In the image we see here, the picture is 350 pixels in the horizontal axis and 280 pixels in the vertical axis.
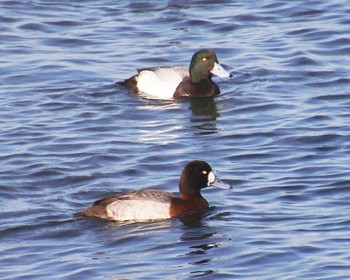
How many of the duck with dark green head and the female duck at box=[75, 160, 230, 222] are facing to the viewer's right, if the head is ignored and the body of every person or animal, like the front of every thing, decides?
2

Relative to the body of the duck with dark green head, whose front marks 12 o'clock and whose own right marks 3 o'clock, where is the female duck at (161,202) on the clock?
The female duck is roughly at 3 o'clock from the duck with dark green head.

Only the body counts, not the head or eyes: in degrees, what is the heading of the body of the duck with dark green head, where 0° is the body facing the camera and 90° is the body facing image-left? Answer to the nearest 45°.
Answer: approximately 270°

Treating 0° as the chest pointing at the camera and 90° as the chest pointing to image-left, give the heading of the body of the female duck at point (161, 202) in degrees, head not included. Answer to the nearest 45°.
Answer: approximately 270°

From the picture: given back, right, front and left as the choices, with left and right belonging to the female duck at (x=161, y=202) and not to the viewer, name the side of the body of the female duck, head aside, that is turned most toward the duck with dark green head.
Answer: left
